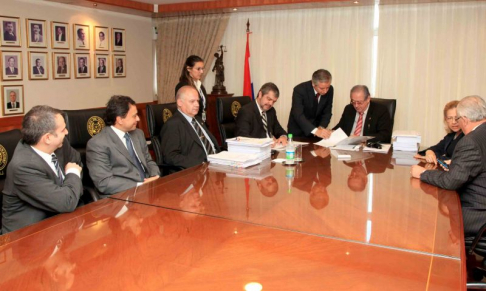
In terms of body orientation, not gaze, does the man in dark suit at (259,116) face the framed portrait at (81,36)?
no

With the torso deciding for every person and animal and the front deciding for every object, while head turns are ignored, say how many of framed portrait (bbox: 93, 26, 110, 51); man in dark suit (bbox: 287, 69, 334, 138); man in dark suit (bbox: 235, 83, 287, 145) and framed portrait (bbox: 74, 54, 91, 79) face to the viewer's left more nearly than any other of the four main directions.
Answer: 0

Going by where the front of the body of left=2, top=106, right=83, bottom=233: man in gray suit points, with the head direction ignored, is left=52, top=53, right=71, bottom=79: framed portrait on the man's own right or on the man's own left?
on the man's own left

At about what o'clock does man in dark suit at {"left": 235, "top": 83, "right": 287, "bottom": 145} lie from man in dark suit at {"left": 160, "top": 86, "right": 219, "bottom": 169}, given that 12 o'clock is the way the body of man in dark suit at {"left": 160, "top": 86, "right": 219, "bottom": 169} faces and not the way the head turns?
man in dark suit at {"left": 235, "top": 83, "right": 287, "bottom": 145} is roughly at 9 o'clock from man in dark suit at {"left": 160, "top": 86, "right": 219, "bottom": 169}.

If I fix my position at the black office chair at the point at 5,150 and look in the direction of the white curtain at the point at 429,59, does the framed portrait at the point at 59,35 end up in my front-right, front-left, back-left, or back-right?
front-left

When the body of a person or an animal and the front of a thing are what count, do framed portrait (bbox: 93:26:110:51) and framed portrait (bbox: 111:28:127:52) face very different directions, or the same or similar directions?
same or similar directions

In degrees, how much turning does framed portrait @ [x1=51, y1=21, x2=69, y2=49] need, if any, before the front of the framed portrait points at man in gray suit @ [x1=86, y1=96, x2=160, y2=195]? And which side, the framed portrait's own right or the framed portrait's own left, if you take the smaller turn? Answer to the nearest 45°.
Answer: approximately 45° to the framed portrait's own right

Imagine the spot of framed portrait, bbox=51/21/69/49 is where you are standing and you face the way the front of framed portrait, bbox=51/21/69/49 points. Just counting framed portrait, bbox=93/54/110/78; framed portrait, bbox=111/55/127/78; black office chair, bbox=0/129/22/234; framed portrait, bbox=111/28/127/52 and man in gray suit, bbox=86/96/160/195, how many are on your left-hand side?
3

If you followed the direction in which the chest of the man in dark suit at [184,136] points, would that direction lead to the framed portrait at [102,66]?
no

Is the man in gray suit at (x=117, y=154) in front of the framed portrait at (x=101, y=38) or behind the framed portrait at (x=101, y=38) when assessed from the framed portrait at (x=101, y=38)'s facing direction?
in front

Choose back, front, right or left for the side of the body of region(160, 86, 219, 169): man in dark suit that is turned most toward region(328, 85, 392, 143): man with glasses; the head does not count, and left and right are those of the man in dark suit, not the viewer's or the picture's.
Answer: left

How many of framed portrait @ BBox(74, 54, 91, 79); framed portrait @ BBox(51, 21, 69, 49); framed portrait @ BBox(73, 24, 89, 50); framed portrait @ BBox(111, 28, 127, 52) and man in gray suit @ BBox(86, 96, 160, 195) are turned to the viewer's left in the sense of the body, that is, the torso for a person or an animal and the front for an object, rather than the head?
0

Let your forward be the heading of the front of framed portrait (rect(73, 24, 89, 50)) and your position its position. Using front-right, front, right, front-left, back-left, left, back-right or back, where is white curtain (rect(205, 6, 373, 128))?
front-left

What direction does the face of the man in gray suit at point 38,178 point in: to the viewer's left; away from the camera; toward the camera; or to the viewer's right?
to the viewer's right

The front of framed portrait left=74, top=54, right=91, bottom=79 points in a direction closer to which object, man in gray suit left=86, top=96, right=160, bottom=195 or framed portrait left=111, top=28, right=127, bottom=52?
the man in gray suit

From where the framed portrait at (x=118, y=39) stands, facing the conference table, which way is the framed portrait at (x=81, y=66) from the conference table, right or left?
right

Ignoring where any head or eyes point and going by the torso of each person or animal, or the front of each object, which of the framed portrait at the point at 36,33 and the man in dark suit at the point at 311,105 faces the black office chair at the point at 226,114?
the framed portrait

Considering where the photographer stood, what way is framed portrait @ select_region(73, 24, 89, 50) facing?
facing the viewer and to the right of the viewer

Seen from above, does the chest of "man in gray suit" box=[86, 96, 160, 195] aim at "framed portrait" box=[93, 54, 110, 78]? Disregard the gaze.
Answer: no

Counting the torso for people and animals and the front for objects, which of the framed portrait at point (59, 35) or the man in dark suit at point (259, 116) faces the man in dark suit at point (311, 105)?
the framed portrait
